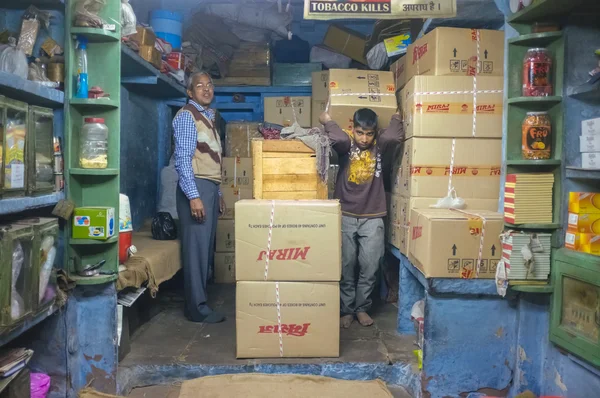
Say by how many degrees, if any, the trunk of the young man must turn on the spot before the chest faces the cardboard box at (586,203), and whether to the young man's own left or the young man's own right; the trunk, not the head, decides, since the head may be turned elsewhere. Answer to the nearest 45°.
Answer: approximately 45° to the young man's own left

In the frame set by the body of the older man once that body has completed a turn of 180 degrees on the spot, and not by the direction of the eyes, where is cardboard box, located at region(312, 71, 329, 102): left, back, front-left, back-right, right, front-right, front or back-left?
right

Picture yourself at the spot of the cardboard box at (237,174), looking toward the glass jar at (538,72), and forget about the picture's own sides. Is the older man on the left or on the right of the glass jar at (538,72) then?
right

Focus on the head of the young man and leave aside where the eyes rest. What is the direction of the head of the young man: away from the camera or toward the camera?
toward the camera

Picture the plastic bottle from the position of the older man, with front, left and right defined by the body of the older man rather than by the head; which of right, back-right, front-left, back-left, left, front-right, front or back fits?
right

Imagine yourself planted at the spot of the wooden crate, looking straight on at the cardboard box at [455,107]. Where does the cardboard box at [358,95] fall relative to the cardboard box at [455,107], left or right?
left

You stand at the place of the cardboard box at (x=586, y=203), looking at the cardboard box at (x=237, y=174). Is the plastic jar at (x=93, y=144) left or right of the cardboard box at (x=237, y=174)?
left

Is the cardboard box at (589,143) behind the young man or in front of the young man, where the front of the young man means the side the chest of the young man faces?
in front

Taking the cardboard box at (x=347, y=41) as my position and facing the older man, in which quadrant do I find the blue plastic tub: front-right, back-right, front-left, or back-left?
front-right

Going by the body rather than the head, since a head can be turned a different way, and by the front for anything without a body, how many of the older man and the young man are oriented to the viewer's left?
0

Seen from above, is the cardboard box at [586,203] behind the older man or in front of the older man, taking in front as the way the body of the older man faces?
in front

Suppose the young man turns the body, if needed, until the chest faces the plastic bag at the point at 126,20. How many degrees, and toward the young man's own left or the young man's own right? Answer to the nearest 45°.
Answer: approximately 45° to the young man's own right

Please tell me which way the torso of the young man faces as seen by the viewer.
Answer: toward the camera
